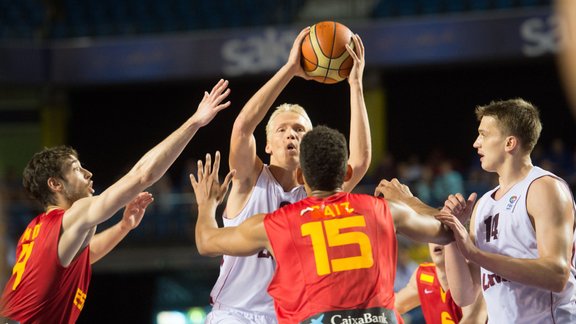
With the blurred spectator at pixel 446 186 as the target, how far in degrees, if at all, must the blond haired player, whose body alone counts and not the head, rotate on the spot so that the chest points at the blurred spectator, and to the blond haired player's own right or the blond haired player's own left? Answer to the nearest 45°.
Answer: approximately 135° to the blond haired player's own left

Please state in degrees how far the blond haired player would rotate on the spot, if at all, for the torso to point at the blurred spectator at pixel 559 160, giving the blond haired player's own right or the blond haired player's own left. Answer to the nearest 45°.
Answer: approximately 90° to the blond haired player's own left

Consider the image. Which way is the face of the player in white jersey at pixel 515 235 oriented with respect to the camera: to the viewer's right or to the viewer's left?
to the viewer's left

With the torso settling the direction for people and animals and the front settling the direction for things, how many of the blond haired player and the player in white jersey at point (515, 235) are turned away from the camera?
0

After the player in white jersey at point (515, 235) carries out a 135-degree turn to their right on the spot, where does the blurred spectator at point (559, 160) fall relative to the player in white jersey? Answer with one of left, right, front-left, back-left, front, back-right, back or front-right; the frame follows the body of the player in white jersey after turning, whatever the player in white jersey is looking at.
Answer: front

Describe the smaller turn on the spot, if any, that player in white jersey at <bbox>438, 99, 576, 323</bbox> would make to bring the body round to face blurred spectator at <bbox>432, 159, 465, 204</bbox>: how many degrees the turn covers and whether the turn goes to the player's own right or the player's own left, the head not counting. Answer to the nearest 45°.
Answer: approximately 135° to the player's own right

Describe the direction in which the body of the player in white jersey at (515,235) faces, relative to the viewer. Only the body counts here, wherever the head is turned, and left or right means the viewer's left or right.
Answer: facing the viewer and to the left of the viewer

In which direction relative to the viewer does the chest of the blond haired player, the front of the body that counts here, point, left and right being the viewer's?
facing the viewer and to the right of the viewer

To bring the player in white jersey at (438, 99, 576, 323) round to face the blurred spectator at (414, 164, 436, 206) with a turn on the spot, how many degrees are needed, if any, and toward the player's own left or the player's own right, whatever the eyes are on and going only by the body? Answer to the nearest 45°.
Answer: approximately 135° to the player's own right
